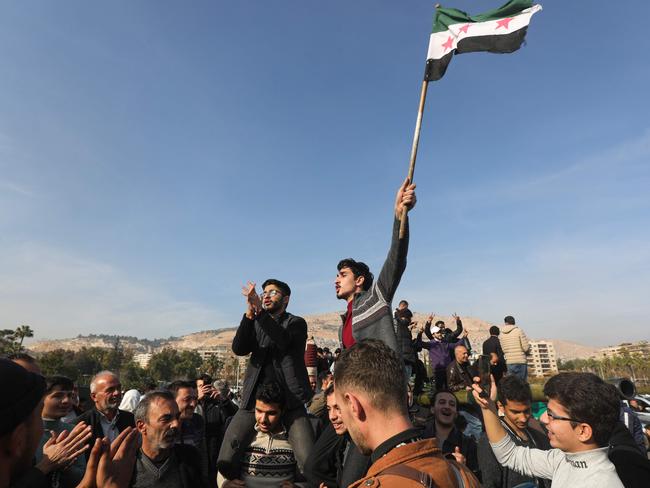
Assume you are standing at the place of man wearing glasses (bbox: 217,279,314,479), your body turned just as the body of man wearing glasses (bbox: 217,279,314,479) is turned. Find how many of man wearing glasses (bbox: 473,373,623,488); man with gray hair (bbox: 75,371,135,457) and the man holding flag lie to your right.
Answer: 1

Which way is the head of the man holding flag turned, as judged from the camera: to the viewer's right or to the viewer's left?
to the viewer's left

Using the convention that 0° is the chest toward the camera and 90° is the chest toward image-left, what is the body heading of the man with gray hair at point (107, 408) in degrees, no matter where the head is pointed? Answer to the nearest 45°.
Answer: approximately 315°

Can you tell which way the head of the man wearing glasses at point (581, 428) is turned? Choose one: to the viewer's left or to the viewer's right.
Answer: to the viewer's left

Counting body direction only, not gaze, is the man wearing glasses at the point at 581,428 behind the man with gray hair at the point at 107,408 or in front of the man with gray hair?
in front

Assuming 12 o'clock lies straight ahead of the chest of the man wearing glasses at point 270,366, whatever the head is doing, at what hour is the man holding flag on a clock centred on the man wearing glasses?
The man holding flag is roughly at 9 o'clock from the man wearing glasses.

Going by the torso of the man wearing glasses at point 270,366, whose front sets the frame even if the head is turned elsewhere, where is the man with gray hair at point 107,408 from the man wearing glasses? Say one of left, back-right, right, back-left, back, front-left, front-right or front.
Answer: right

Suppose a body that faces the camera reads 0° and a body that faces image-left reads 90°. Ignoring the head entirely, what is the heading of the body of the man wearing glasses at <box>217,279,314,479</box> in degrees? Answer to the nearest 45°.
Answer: approximately 45°
